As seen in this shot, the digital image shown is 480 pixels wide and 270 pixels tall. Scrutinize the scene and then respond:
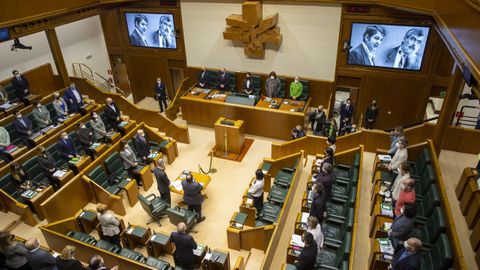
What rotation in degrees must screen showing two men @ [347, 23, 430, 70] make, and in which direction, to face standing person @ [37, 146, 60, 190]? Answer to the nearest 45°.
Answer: approximately 45° to its right

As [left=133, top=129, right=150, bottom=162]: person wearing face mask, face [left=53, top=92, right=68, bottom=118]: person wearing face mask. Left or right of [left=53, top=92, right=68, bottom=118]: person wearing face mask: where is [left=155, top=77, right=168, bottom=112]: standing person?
right

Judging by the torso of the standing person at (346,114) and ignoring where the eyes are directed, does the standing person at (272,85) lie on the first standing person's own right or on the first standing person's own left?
on the first standing person's own right

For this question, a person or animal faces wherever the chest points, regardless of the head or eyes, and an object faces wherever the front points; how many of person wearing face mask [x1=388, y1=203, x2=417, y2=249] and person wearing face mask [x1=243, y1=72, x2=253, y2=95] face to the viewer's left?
1

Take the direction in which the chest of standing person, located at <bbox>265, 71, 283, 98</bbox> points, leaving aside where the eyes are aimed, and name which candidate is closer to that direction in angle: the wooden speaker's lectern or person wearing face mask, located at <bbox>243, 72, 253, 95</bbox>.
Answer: the wooden speaker's lectern

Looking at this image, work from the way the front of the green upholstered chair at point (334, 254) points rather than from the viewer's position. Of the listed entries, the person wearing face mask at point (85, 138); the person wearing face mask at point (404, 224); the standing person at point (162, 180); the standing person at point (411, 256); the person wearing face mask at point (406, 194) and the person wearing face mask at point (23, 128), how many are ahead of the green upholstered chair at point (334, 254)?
3

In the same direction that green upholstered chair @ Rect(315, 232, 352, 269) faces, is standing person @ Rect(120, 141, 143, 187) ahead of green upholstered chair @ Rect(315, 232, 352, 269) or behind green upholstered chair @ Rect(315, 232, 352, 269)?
ahead

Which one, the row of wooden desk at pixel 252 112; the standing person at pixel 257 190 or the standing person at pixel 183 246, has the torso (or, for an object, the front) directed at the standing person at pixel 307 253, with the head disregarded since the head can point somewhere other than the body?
the row of wooden desk

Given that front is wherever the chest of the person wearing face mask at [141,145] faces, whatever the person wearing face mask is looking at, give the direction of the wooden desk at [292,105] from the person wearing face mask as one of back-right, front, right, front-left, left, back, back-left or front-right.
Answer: front-left

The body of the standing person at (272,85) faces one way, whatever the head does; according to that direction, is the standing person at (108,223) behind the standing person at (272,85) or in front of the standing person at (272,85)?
in front

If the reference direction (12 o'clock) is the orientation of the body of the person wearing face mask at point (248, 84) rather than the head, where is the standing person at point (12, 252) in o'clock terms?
The standing person is roughly at 1 o'clock from the person wearing face mask.

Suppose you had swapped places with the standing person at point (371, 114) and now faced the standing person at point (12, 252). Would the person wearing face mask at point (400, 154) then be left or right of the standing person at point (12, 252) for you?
left

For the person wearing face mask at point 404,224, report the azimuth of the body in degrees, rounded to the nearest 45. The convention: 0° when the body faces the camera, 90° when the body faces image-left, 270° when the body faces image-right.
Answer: approximately 90°

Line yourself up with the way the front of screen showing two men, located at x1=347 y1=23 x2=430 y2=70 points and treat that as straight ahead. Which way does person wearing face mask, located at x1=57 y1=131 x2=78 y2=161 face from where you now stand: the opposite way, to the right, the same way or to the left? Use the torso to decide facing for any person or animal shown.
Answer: to the left

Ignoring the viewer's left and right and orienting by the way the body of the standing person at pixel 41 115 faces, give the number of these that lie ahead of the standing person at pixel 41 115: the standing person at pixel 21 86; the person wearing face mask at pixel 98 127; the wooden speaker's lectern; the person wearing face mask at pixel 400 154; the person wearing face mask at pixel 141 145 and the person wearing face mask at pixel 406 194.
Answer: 5
